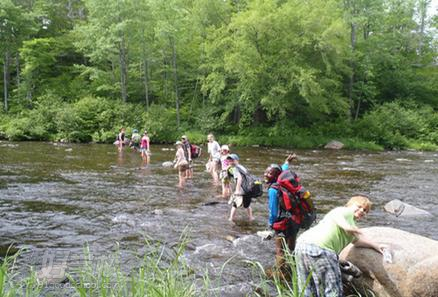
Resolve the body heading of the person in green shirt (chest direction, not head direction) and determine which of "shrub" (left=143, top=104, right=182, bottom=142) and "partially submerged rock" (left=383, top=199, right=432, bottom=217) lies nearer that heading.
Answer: the partially submerged rock

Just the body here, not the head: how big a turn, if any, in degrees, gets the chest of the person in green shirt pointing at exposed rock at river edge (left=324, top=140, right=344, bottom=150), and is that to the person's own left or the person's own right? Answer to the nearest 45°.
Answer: approximately 90° to the person's own left

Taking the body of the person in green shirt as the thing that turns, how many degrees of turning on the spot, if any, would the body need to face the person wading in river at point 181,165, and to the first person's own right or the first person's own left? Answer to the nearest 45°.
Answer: approximately 135° to the first person's own left

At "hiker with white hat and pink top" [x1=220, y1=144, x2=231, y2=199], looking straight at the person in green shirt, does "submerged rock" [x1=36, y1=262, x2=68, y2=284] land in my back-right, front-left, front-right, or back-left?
front-right

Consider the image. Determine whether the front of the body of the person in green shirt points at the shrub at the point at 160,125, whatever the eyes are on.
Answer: no

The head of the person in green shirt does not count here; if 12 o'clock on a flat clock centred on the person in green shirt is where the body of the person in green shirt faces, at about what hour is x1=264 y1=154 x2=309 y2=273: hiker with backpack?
The hiker with backpack is roughly at 8 o'clock from the person in green shirt.

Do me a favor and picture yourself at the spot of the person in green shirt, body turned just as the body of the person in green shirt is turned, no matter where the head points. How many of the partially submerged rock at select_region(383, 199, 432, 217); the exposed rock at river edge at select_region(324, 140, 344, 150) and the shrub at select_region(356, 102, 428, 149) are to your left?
3

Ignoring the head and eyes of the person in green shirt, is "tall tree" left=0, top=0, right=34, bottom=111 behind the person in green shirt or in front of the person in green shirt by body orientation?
behind

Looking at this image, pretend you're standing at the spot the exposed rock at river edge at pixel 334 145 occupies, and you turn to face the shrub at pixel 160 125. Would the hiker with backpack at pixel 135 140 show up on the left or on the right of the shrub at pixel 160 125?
left

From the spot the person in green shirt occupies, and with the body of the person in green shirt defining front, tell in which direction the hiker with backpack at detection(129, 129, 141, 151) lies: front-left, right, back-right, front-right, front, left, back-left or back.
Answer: back-left

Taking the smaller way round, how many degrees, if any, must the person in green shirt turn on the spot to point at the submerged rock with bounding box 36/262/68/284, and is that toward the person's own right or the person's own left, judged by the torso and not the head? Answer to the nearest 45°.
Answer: approximately 180°

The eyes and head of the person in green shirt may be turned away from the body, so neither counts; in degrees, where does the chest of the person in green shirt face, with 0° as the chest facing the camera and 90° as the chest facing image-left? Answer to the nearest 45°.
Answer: approximately 270°

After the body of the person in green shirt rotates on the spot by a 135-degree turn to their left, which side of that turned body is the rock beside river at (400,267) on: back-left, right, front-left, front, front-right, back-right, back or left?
right

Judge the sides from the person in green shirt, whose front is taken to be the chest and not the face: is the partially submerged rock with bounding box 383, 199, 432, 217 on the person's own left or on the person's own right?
on the person's own left

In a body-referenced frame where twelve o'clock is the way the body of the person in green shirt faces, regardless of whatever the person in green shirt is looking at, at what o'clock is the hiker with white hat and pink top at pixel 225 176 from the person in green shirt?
The hiker with white hat and pink top is roughly at 8 o'clock from the person in green shirt.
